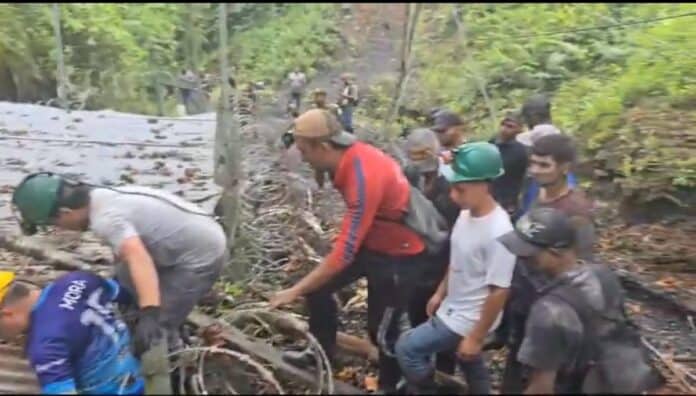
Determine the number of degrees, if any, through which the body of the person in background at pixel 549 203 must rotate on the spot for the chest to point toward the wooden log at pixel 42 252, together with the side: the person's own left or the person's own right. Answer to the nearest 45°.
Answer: approximately 45° to the person's own right

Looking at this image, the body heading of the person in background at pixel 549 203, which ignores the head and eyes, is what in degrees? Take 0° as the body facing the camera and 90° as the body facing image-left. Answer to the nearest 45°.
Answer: approximately 45°

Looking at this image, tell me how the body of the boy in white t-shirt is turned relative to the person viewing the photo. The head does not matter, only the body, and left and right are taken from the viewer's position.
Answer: facing the viewer and to the left of the viewer

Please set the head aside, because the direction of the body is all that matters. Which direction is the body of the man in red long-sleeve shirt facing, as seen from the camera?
to the viewer's left

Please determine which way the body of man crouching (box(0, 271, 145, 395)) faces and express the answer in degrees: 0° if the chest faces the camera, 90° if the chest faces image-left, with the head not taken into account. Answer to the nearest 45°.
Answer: approximately 135°

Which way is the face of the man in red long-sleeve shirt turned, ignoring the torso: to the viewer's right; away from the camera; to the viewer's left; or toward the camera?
to the viewer's left

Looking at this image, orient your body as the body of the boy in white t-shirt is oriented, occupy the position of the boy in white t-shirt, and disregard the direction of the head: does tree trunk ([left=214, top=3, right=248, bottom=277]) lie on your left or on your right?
on your right

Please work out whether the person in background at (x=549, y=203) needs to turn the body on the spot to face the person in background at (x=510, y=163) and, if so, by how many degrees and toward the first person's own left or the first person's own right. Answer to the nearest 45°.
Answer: approximately 135° to the first person's own right

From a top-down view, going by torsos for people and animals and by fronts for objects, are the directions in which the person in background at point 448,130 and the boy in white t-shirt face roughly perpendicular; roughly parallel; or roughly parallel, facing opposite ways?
roughly parallel

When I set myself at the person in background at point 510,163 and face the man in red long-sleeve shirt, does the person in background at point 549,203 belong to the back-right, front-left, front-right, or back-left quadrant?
front-left

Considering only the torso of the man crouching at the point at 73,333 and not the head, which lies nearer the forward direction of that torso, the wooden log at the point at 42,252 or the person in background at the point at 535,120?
the wooden log

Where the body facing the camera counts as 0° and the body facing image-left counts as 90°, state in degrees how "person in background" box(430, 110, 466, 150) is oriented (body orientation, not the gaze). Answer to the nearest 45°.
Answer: approximately 45°

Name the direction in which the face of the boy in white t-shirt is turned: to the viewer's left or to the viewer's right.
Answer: to the viewer's left

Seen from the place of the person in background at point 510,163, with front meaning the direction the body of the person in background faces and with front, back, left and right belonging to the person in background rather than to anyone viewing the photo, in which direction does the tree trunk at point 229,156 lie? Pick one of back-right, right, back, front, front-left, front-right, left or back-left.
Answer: front-right
